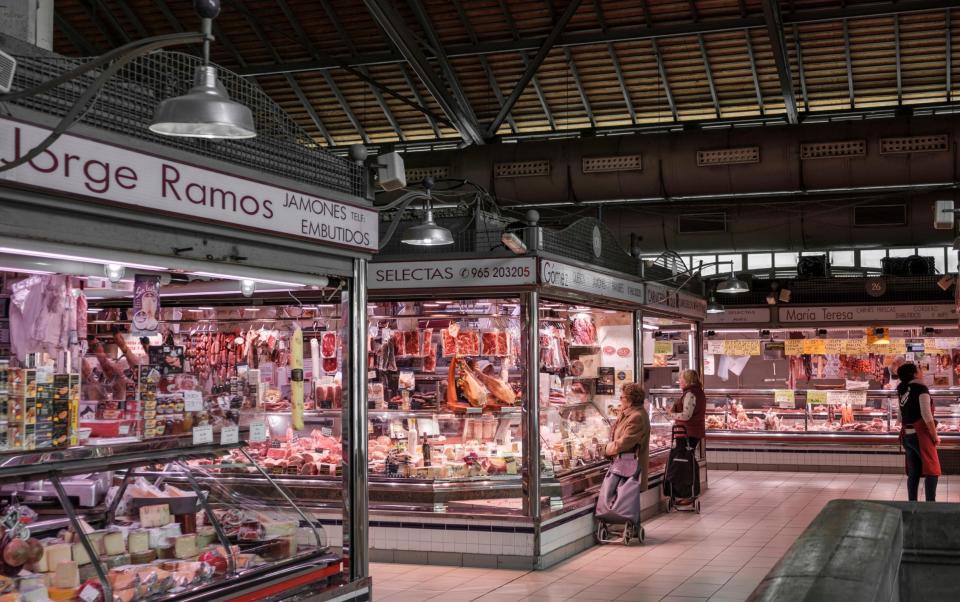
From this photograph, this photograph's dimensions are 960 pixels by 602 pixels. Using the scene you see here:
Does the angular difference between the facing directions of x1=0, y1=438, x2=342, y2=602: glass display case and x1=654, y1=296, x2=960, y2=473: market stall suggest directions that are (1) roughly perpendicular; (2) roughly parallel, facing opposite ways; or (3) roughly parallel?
roughly perpendicular

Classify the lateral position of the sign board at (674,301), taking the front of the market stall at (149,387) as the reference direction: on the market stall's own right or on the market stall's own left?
on the market stall's own left

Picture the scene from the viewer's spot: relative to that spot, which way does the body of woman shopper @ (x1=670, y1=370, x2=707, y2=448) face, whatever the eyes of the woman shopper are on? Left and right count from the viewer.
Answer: facing to the left of the viewer

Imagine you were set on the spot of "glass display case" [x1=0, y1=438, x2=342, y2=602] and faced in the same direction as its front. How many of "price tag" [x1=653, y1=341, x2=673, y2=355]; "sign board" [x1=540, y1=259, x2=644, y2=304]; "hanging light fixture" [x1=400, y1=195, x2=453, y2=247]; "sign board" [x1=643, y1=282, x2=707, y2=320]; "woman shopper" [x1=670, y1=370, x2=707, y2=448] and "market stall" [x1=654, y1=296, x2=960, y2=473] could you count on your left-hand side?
6

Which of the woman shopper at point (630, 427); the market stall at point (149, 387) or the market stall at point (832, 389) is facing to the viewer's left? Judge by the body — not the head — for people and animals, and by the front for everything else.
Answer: the woman shopper

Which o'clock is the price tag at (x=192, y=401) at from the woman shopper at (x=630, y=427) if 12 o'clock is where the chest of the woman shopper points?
The price tag is roughly at 10 o'clock from the woman shopper.

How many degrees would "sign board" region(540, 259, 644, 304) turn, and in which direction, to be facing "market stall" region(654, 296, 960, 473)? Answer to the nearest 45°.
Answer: approximately 90° to its left

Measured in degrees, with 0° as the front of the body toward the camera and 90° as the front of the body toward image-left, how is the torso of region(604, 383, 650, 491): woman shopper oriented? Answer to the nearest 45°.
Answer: approximately 90°

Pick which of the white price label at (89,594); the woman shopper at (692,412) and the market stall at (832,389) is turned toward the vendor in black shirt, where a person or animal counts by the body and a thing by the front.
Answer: the market stall
